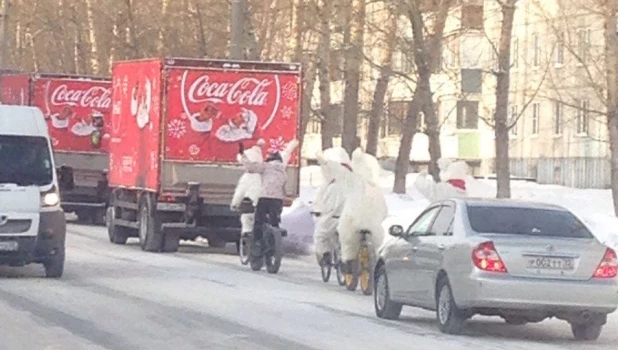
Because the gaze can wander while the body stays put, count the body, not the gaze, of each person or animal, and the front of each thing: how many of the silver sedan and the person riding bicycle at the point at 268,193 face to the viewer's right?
0

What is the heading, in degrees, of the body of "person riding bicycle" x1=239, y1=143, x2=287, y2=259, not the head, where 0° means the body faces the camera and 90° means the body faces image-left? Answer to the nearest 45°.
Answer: approximately 180°

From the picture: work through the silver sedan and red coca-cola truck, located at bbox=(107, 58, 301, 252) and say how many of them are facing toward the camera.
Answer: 0

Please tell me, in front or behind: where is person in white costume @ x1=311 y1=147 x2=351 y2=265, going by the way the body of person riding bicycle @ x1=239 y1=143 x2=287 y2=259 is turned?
behind

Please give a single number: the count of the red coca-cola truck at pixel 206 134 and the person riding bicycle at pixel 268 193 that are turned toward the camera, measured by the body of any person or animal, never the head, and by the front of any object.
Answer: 0

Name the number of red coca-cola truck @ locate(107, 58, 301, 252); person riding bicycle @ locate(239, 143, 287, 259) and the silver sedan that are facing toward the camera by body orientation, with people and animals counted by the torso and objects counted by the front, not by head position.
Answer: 0
